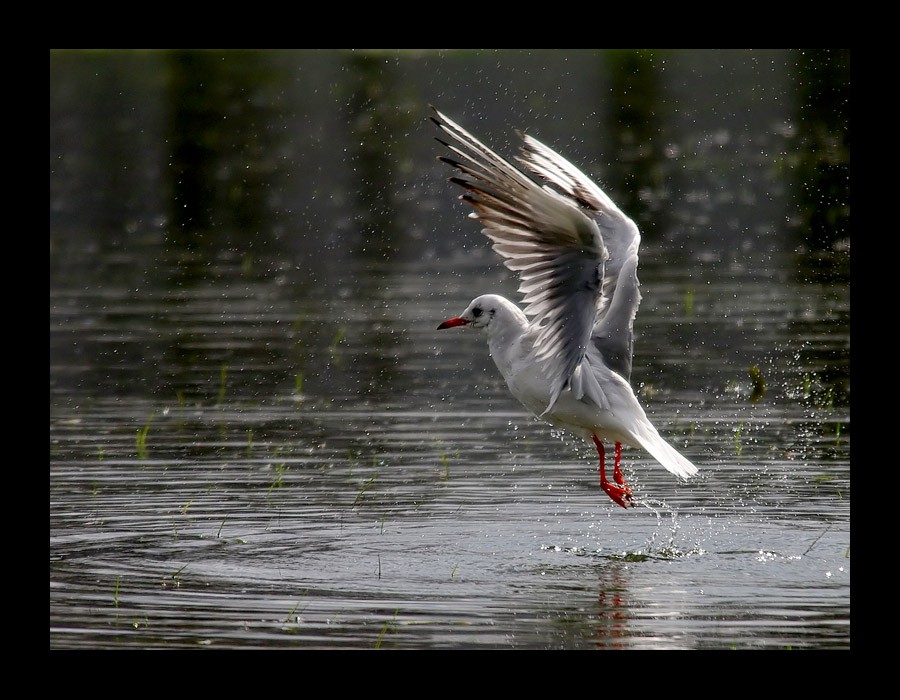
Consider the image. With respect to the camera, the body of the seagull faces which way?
to the viewer's left
